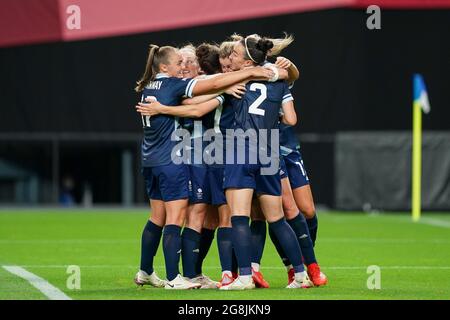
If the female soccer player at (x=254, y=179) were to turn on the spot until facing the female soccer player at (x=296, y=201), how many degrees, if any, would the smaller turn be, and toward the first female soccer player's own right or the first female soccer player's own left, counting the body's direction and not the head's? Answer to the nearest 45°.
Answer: approximately 90° to the first female soccer player's own right

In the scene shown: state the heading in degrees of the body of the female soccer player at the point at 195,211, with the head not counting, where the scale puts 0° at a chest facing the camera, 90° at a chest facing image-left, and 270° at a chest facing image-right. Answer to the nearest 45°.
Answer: approximately 315°

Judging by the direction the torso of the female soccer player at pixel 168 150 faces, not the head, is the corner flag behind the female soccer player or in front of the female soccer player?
in front

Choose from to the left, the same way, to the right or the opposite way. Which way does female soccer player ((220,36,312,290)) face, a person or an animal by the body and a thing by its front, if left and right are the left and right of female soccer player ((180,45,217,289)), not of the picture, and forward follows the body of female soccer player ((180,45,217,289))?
the opposite way

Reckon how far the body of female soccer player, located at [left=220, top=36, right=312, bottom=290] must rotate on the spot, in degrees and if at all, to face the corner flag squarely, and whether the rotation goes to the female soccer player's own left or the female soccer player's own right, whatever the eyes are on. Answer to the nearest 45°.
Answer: approximately 45° to the female soccer player's own right

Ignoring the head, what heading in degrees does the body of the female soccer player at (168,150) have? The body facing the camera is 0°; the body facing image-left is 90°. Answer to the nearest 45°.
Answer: approximately 225°

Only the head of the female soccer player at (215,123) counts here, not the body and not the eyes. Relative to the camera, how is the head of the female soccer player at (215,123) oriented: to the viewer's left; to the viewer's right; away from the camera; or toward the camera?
away from the camera

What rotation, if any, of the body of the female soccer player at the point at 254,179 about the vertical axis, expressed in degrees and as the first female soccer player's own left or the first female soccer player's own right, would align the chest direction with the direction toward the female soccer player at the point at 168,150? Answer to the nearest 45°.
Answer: approximately 45° to the first female soccer player's own left

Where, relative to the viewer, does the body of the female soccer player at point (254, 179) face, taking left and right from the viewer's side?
facing away from the viewer and to the left of the viewer
